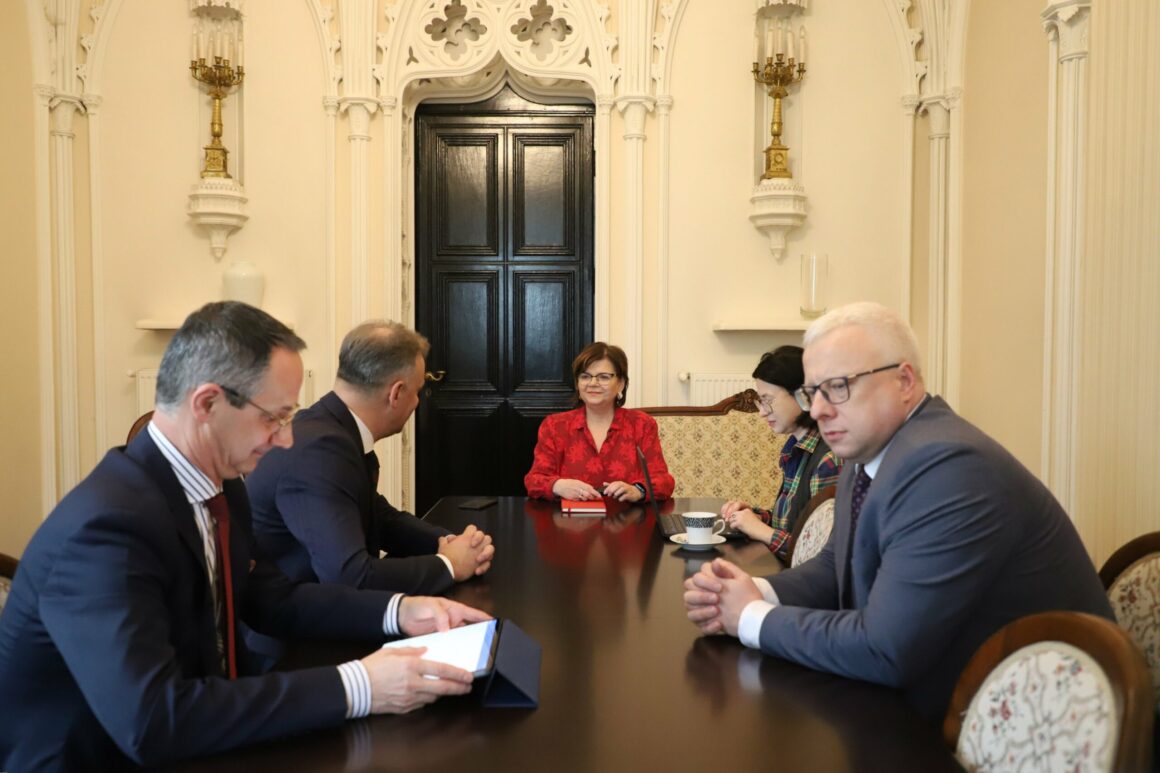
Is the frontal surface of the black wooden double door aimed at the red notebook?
yes

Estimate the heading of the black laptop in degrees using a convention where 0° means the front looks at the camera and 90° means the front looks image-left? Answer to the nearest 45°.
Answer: approximately 270°

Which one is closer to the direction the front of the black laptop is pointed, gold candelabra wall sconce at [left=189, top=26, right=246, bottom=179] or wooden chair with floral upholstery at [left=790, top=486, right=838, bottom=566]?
the wooden chair with floral upholstery

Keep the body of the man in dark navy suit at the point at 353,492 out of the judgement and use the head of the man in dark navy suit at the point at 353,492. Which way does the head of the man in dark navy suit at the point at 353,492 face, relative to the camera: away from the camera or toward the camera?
away from the camera

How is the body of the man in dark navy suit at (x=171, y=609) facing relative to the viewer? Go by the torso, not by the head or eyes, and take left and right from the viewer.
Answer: facing to the right of the viewer

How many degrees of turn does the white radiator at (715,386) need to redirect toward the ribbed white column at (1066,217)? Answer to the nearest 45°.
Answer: approximately 45° to its left

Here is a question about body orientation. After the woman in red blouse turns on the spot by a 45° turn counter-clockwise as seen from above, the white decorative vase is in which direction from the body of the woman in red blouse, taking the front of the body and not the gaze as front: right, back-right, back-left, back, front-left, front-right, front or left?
back

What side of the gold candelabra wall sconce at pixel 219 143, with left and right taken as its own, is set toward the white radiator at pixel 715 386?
left
